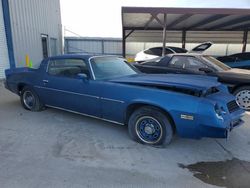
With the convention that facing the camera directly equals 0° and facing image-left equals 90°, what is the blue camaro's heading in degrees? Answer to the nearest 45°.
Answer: approximately 315°
